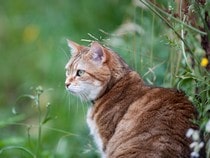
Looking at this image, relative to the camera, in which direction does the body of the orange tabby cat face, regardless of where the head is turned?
to the viewer's left
